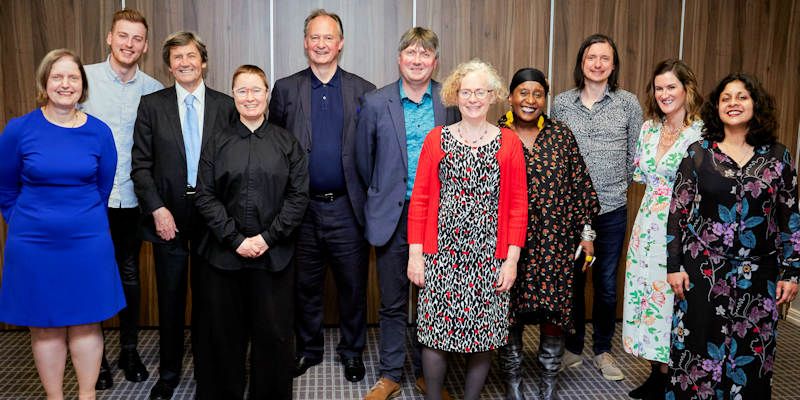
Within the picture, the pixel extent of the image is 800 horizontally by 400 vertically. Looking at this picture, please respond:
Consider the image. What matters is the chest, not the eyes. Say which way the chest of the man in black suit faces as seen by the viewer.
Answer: toward the camera

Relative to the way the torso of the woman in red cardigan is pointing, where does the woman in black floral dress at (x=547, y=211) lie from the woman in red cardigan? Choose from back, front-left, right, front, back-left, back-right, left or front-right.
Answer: back-left

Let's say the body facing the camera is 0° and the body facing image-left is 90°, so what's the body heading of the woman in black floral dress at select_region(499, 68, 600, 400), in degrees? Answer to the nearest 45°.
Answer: approximately 0°

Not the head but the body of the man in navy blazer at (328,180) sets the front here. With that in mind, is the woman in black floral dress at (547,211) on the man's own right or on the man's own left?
on the man's own left

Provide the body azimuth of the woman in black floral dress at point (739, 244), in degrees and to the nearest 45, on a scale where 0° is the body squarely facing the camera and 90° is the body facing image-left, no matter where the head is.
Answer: approximately 0°

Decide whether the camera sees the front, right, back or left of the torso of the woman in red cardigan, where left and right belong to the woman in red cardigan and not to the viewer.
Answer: front

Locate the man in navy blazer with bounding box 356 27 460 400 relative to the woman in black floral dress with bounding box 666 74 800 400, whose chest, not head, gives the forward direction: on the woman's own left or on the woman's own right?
on the woman's own right

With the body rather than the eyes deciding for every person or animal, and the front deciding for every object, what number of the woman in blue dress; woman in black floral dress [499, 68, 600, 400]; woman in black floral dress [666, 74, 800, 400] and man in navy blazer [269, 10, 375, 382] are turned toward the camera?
4

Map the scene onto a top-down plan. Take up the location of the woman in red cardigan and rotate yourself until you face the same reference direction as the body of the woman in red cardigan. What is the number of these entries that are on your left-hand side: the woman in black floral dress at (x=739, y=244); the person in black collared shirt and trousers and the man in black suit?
1

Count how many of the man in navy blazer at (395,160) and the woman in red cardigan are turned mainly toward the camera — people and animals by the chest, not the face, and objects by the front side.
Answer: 2
